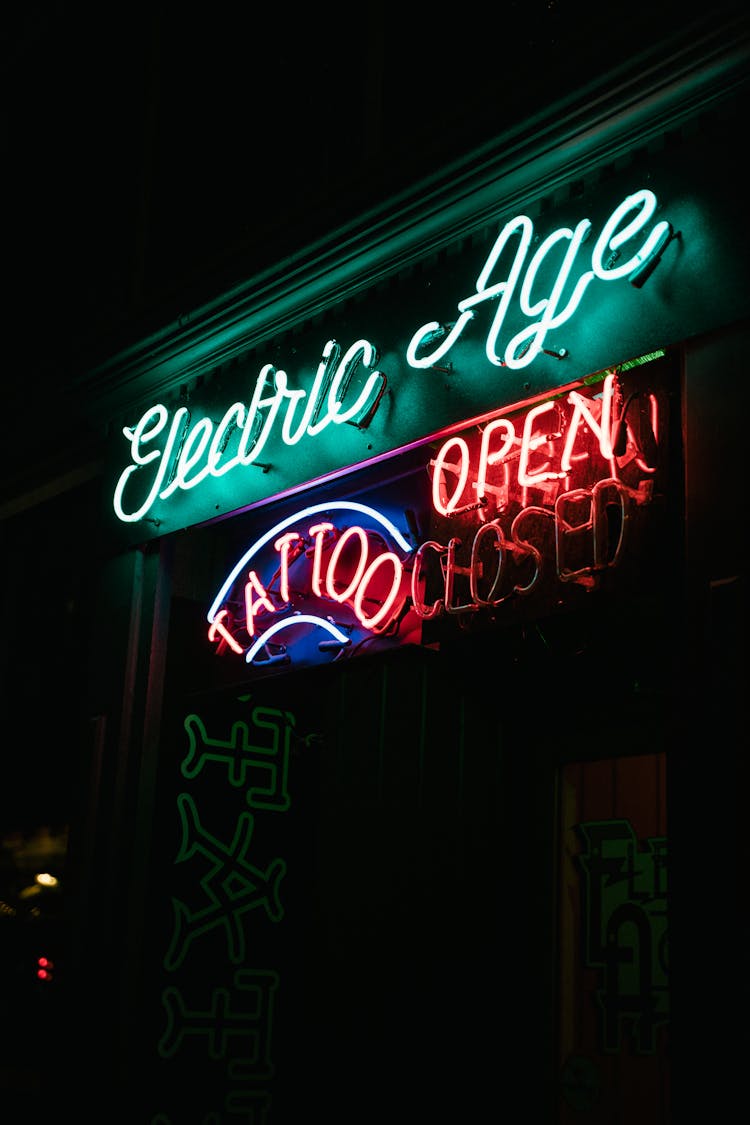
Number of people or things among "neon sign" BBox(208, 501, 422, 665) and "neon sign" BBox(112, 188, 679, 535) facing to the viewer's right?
0

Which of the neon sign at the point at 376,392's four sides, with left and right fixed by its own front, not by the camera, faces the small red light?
right

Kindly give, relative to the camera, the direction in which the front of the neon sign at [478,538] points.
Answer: facing the viewer and to the left of the viewer

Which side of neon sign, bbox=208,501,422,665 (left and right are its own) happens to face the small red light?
right

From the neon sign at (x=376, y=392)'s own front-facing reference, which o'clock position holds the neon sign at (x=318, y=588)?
the neon sign at (x=318, y=588) is roughly at 4 o'clock from the neon sign at (x=376, y=392).

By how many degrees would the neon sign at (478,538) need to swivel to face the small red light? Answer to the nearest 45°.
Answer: approximately 90° to its right

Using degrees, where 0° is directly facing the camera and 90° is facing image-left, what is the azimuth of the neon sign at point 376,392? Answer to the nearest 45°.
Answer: approximately 45°
